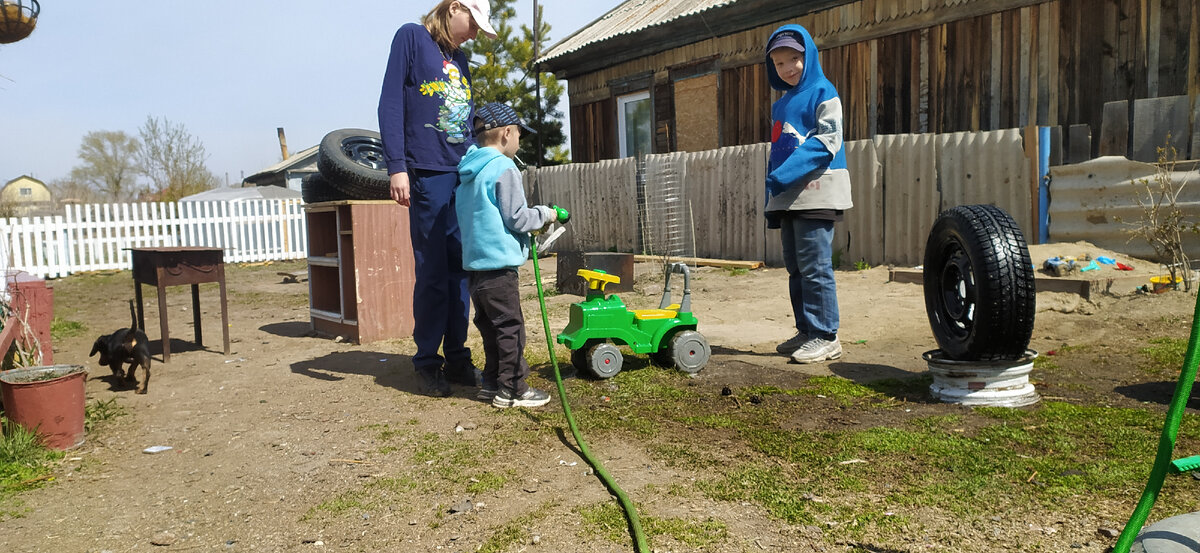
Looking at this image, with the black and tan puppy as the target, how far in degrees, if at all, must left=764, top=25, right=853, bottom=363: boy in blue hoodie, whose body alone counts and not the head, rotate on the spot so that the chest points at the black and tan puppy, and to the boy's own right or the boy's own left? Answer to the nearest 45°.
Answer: approximately 45° to the boy's own right

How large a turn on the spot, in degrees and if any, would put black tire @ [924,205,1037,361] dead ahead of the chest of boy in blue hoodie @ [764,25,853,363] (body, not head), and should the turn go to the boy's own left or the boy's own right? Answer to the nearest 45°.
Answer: approximately 90° to the boy's own left

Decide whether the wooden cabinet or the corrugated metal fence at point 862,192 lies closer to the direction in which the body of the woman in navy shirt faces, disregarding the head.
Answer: the corrugated metal fence

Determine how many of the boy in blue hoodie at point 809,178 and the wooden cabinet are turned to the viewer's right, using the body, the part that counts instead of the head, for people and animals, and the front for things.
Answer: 0

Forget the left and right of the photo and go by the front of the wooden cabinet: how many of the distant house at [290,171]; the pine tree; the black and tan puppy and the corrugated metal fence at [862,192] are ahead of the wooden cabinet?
1

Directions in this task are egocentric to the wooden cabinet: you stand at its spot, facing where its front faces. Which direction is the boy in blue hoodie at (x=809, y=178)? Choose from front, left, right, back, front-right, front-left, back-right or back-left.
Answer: left

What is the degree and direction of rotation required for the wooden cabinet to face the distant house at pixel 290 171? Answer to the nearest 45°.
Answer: approximately 135° to its right

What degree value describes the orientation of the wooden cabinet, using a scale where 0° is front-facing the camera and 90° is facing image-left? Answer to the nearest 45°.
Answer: approximately 45°

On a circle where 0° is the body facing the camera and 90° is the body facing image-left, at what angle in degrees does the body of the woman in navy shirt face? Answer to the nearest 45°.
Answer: approximately 315°

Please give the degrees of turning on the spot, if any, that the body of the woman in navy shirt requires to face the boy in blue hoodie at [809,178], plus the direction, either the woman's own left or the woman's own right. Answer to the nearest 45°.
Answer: approximately 45° to the woman's own left

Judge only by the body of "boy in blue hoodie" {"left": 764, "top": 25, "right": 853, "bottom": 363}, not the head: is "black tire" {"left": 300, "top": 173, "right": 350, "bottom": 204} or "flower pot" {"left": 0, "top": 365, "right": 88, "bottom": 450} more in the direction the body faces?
the flower pot
